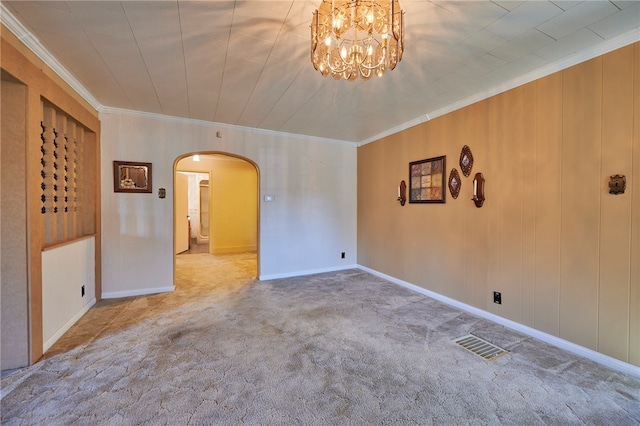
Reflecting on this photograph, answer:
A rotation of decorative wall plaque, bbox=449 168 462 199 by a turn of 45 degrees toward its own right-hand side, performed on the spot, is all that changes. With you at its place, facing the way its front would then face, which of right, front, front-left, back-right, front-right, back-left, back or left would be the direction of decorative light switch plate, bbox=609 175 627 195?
back-left

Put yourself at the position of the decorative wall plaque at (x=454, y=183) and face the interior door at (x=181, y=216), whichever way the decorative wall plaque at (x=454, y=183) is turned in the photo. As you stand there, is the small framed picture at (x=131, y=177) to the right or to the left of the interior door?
left

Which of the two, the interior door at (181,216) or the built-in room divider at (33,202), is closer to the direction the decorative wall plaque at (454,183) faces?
the built-in room divider

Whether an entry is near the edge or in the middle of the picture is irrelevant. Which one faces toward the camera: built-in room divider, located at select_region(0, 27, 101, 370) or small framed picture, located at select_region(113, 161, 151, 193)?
the small framed picture

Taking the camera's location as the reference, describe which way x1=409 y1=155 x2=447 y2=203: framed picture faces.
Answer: facing the viewer and to the left of the viewer

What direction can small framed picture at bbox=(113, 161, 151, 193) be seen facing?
toward the camera

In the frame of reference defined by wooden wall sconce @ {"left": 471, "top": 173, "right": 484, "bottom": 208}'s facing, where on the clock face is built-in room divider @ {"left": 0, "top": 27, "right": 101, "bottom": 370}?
The built-in room divider is roughly at 12 o'clock from the wooden wall sconce.

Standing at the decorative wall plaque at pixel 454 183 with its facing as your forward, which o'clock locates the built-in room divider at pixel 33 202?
The built-in room divider is roughly at 12 o'clock from the decorative wall plaque.

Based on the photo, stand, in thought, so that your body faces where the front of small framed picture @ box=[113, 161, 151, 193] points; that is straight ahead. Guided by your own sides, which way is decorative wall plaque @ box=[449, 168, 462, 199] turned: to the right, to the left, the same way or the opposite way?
to the right

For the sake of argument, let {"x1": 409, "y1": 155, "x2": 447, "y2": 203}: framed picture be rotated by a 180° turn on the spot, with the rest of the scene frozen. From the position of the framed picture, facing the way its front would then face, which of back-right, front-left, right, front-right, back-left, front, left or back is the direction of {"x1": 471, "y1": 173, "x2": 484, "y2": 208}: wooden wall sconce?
right

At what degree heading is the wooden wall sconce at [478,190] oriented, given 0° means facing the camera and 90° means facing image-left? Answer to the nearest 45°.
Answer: approximately 45°

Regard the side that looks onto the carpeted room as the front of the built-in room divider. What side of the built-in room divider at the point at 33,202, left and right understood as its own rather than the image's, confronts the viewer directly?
right

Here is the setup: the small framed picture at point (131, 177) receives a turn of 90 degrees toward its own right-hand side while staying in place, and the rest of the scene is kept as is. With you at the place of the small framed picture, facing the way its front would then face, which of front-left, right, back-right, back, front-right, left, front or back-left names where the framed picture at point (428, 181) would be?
back-left

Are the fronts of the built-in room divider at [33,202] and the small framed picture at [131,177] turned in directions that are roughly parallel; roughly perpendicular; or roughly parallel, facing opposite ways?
roughly perpendicular
